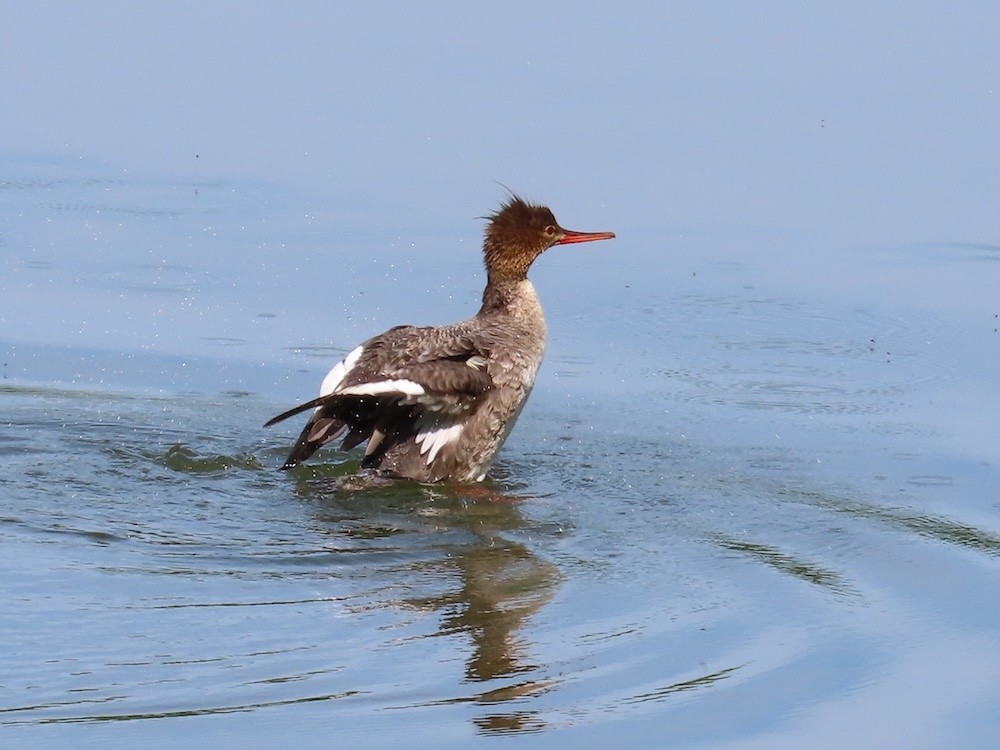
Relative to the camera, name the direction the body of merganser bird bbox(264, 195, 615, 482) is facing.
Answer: to the viewer's right
